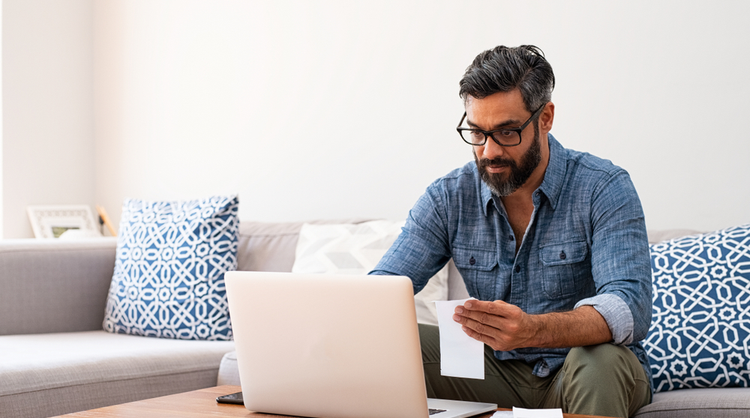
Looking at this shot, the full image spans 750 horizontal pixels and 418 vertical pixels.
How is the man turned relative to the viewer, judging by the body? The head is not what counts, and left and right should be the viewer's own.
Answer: facing the viewer and to the left of the viewer

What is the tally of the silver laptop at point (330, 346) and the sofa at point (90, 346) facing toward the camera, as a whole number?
1

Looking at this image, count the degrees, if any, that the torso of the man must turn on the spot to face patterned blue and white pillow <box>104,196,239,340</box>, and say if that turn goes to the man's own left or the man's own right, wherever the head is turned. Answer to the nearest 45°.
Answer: approximately 90° to the man's own right

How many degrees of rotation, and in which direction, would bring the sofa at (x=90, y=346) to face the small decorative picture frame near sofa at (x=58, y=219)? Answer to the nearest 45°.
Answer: approximately 135° to its right

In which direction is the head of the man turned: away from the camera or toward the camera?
toward the camera

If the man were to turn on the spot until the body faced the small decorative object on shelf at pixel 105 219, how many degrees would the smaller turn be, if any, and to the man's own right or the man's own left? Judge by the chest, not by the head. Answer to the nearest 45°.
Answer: approximately 90° to the man's own right

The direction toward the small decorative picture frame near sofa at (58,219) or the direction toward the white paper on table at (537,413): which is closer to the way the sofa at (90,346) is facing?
the white paper on table

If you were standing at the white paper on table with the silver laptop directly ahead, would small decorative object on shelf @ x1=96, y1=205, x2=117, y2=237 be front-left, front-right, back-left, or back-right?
front-right

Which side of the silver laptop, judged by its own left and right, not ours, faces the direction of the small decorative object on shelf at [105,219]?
left

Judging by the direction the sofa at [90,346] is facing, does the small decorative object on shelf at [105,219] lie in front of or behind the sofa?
behind

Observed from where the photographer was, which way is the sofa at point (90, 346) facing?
facing the viewer

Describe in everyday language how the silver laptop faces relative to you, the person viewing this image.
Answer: facing away from the viewer and to the right of the viewer

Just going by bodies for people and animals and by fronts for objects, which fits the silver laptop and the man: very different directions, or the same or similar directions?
very different directions

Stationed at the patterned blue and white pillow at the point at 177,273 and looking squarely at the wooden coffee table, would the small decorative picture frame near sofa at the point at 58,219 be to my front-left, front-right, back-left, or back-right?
back-right

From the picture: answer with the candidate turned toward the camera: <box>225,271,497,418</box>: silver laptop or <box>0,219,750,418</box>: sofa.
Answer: the sofa
